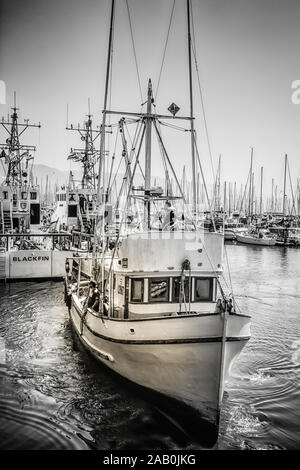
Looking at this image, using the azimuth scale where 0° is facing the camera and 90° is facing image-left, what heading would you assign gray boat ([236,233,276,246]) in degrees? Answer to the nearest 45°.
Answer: approximately 90°

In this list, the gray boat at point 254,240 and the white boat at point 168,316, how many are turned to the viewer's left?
1

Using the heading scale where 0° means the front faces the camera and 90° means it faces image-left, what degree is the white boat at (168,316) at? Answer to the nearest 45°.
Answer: approximately 315°

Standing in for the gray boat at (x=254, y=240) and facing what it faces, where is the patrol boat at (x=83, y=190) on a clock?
The patrol boat is roughly at 10 o'clock from the gray boat.

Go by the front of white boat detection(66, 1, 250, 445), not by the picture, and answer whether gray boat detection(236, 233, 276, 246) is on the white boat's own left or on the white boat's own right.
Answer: on the white boat's own left

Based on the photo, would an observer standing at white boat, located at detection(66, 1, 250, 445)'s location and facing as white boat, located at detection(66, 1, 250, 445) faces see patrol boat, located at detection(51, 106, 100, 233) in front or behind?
behind

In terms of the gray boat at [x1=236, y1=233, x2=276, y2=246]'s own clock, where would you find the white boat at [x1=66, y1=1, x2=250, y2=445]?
the white boat at [x1=66, y1=1, x2=250, y2=445] is roughly at 9 o'clock from the gray boat at [x1=236, y1=233, x2=276, y2=246].
